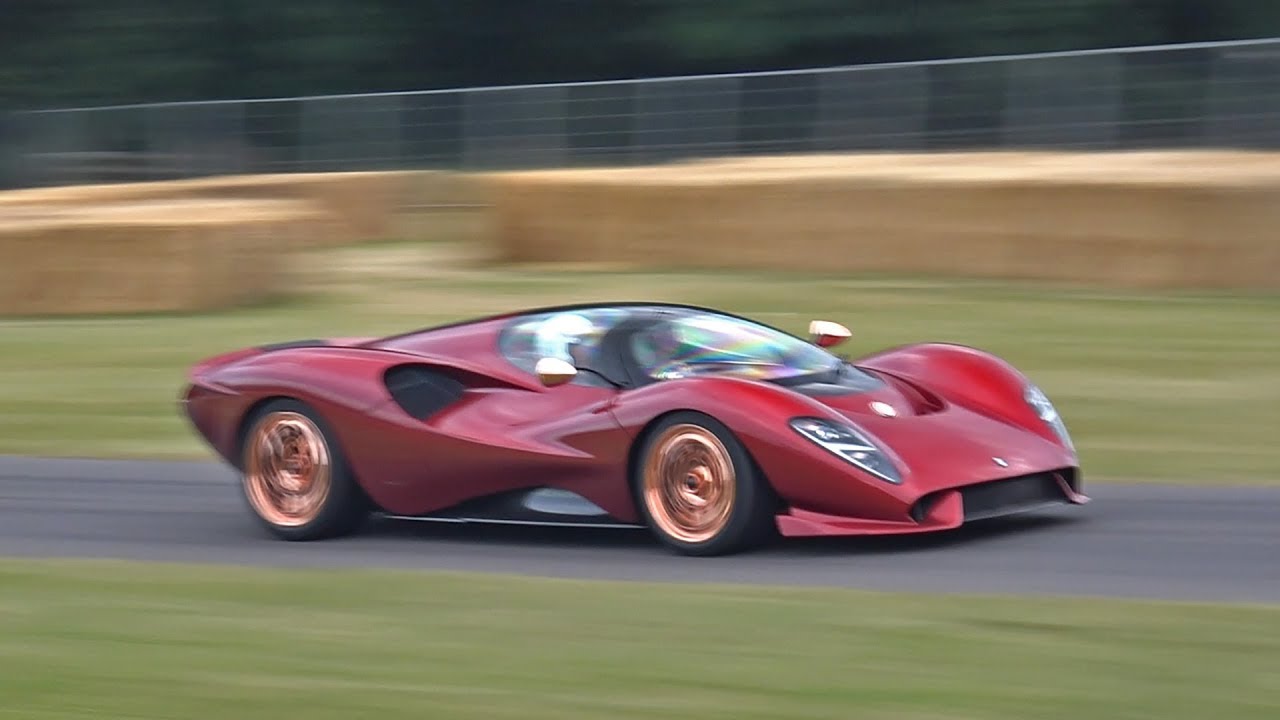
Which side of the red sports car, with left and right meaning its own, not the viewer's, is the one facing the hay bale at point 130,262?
back

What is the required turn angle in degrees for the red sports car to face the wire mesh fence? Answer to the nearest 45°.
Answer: approximately 135° to its left

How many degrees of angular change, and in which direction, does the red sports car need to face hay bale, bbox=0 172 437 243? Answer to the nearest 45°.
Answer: approximately 135° to its left

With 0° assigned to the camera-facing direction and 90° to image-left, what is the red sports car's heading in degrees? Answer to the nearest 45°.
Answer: approximately 315°

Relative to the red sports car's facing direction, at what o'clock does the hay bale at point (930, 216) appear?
The hay bale is roughly at 8 o'clock from the red sports car.

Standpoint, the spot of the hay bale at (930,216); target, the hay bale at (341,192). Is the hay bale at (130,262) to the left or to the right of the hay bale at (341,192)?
left
